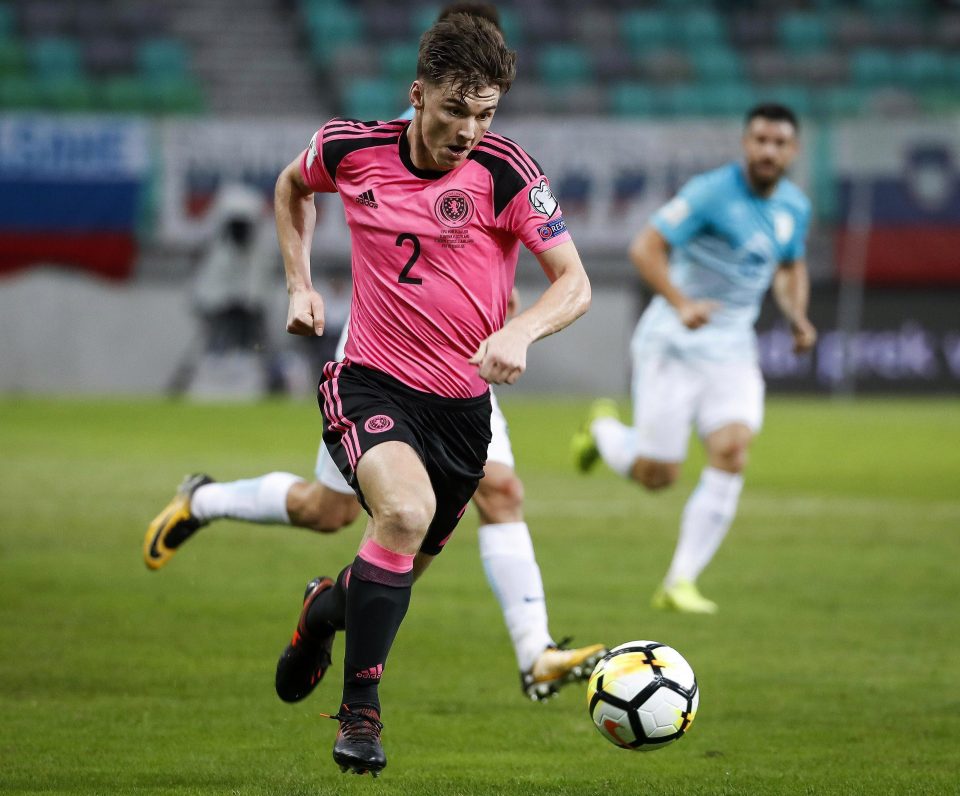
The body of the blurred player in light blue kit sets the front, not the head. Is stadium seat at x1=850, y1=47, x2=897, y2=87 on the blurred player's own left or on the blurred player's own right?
on the blurred player's own left

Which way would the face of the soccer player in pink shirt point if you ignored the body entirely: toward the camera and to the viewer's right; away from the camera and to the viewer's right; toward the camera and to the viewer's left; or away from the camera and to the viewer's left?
toward the camera and to the viewer's right

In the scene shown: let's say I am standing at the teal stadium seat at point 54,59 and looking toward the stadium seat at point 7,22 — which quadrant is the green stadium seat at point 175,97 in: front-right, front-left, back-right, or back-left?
back-right

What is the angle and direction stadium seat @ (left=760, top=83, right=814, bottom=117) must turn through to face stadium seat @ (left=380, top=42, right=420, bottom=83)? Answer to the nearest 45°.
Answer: approximately 90° to its right

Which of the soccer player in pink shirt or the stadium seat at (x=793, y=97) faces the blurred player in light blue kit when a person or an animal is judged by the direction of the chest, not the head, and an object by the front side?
the stadium seat

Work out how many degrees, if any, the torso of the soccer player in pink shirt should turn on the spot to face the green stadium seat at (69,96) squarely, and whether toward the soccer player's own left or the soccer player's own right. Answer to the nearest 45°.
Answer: approximately 180°

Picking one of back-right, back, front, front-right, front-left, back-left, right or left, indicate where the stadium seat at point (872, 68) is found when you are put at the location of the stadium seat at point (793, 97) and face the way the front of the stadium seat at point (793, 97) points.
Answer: back-left

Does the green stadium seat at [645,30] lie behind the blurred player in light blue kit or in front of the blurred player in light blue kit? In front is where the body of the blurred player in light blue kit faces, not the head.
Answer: behind

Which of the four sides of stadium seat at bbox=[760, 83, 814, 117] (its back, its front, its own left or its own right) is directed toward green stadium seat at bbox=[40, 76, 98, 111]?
right

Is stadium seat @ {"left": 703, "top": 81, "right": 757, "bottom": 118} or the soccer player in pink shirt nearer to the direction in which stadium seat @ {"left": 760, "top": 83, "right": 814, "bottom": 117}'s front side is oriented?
the soccer player in pink shirt

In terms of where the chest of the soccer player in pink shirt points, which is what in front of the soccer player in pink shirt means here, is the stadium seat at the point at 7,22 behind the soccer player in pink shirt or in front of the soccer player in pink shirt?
behind

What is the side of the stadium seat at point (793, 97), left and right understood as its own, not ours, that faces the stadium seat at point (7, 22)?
right

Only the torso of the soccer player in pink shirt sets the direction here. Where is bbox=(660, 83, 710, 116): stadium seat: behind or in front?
behind

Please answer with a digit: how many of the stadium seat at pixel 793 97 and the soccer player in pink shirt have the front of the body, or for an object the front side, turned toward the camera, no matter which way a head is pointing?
2
